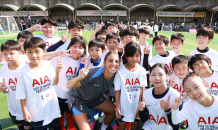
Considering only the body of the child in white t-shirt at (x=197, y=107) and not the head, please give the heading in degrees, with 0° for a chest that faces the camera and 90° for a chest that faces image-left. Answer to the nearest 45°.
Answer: approximately 0°

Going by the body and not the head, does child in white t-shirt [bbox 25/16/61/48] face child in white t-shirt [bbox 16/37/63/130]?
yes

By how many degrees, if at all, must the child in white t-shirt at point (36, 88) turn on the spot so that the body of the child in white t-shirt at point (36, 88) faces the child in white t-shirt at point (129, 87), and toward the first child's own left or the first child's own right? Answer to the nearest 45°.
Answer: approximately 90° to the first child's own left

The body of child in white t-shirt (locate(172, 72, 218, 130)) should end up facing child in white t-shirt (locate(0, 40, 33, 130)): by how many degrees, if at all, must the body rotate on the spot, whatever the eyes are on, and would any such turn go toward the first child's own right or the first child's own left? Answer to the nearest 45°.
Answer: approximately 90° to the first child's own right

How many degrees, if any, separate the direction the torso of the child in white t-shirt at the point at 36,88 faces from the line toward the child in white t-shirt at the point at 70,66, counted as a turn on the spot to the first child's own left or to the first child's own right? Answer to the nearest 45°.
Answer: approximately 135° to the first child's own left

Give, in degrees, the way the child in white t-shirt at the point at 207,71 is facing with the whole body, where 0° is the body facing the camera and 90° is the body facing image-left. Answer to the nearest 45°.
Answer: approximately 0°

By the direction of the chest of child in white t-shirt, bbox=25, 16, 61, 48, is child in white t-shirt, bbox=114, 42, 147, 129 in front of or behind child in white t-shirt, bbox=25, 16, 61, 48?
in front
